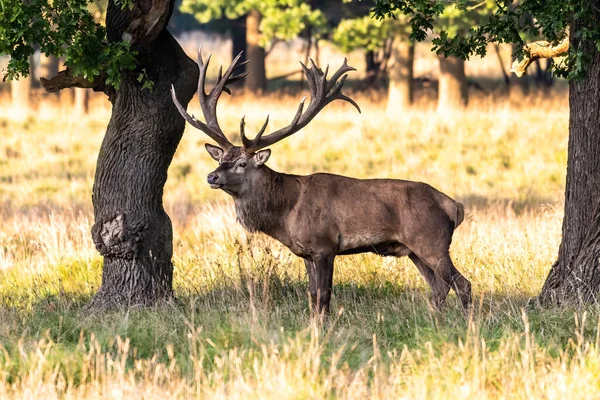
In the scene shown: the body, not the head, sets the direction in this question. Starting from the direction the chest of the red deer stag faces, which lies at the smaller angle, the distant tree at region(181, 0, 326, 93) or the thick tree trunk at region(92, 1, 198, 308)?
the thick tree trunk

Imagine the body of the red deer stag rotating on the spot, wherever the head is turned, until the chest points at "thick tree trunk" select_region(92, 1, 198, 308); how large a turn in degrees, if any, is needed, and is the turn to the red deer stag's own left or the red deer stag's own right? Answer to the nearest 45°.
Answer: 0° — it already faces it

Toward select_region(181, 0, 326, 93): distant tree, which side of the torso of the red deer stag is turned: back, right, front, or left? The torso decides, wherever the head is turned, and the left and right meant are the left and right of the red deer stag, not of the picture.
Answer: right

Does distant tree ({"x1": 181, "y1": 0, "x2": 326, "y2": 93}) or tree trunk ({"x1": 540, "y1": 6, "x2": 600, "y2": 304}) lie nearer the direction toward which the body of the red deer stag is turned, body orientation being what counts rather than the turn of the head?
the distant tree

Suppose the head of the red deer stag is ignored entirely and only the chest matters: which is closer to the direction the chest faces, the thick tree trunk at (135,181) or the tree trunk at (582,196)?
the thick tree trunk

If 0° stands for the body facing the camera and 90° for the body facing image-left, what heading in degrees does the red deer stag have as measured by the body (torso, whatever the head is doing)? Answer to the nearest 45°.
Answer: approximately 90°

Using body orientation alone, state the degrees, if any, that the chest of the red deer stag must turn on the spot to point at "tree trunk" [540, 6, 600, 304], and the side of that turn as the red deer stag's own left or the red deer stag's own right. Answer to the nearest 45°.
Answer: approximately 180°
